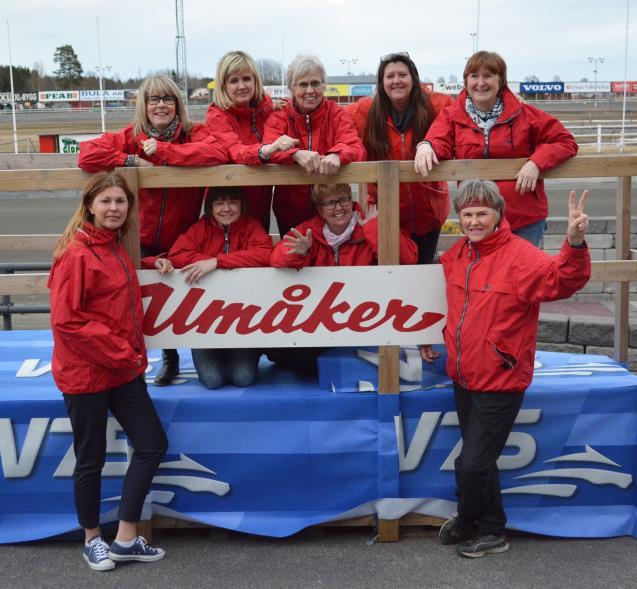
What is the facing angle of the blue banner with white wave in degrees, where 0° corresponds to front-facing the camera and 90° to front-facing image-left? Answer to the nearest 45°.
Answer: approximately 0°

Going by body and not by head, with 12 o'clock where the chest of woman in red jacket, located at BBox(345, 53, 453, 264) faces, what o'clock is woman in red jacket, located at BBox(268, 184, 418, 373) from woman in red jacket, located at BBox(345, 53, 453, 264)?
woman in red jacket, located at BBox(268, 184, 418, 373) is roughly at 1 o'clock from woman in red jacket, located at BBox(345, 53, 453, 264).

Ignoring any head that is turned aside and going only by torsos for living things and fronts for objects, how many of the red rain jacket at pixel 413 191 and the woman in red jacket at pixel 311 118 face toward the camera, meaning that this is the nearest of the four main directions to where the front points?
2

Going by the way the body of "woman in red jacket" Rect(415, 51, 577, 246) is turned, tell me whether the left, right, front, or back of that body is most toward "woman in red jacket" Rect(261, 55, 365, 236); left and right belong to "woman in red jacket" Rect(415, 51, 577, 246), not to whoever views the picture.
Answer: right
